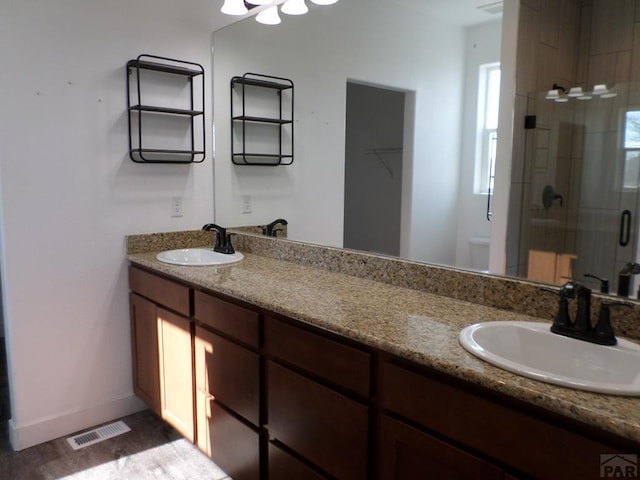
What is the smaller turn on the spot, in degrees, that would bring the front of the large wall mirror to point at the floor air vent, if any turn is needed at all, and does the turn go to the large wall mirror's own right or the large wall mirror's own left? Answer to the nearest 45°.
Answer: approximately 45° to the large wall mirror's own right

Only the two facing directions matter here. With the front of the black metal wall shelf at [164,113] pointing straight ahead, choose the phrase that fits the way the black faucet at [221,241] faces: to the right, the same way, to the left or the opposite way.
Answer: to the right

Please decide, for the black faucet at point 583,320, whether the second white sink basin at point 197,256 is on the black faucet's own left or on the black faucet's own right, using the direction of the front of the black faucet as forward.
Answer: on the black faucet's own right

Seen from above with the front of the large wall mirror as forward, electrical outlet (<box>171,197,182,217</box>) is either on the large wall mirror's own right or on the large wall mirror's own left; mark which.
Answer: on the large wall mirror's own right

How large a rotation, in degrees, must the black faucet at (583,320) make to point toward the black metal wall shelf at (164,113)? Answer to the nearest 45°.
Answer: approximately 45° to its right

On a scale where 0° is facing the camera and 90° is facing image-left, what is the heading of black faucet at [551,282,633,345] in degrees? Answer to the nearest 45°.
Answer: approximately 45°

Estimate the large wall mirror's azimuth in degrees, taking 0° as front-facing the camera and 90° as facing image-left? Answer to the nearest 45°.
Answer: approximately 45°

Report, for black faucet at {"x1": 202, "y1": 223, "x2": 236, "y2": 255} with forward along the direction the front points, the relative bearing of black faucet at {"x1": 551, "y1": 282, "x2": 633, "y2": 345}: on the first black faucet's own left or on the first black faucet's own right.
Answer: on the first black faucet's own left

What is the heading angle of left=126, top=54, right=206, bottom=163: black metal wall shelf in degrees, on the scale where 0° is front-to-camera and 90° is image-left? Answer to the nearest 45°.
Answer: approximately 315°
